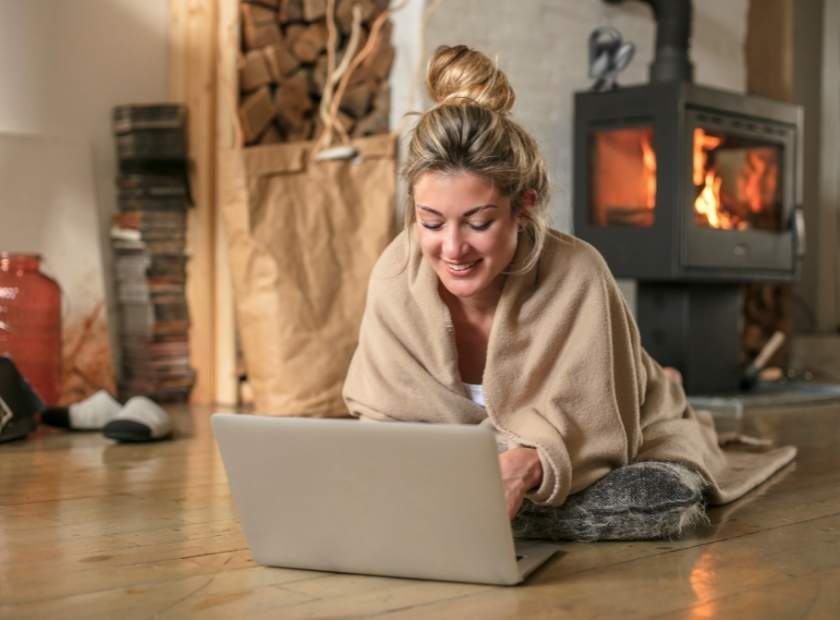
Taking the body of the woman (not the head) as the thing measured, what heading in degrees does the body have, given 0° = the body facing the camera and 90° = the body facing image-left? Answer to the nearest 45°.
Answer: approximately 45°

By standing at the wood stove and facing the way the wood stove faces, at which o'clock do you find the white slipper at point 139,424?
The white slipper is roughly at 3 o'clock from the wood stove.

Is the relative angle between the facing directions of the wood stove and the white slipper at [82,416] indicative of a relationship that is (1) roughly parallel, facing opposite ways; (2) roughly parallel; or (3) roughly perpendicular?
roughly perpendicular

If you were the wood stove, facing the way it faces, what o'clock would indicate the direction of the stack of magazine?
The stack of magazine is roughly at 4 o'clock from the wood stove.
